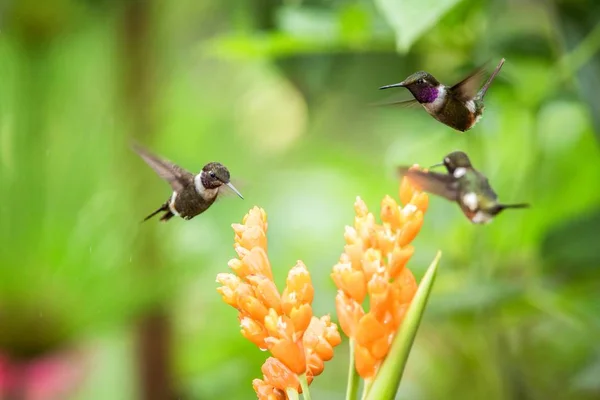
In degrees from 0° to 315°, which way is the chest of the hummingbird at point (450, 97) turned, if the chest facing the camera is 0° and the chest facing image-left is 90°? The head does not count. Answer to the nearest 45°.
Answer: approximately 90°
